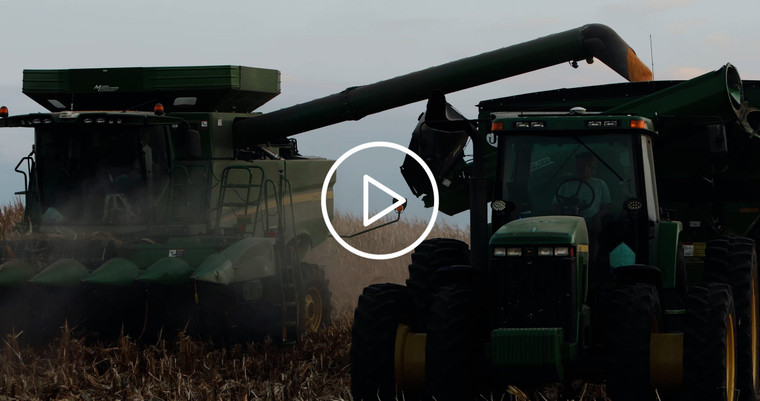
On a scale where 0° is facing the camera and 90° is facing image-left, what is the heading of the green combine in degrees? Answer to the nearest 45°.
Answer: approximately 45°

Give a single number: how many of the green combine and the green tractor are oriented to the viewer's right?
0

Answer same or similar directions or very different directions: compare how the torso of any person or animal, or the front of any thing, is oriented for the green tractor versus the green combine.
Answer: same or similar directions

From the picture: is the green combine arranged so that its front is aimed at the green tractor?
no

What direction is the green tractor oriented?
toward the camera

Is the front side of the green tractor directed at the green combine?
no
